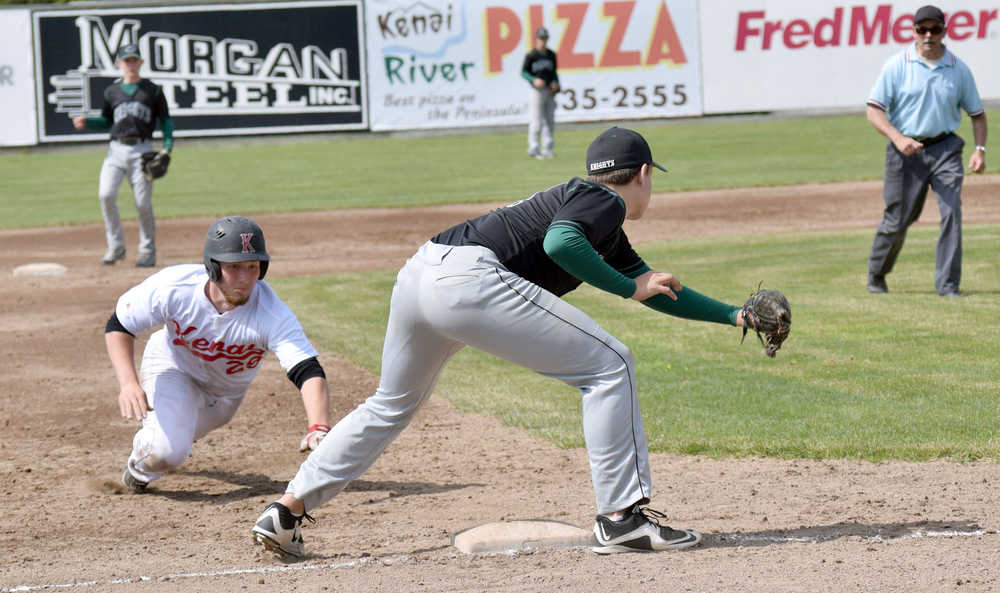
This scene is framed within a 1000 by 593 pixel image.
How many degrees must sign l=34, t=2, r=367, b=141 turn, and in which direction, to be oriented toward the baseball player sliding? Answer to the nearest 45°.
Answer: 0° — it already faces them

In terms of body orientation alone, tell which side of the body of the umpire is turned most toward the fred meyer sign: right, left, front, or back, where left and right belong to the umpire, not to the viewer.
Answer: back

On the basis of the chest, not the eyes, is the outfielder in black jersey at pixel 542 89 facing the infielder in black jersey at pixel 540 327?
yes

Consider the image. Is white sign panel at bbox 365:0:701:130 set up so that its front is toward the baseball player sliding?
yes

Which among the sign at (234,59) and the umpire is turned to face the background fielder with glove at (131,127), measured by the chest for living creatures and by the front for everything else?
the sign

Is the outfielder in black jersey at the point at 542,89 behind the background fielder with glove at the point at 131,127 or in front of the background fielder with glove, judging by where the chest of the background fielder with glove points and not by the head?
behind

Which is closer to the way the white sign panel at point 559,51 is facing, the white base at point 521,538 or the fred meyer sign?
the white base

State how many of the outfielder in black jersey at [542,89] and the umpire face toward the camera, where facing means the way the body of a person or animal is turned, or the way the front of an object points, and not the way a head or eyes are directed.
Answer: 2

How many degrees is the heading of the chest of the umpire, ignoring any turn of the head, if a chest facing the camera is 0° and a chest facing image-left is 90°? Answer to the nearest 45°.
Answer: approximately 0°

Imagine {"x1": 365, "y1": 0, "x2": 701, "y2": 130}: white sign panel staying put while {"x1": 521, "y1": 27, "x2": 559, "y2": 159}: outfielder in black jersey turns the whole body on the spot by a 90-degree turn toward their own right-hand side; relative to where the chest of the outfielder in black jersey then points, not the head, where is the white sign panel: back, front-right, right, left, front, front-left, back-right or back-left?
right
